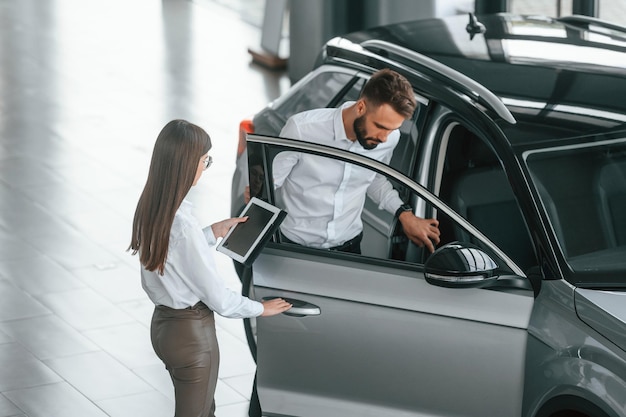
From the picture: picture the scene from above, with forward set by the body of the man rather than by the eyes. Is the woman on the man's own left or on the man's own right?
on the man's own right

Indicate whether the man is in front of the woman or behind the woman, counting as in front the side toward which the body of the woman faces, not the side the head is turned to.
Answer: in front

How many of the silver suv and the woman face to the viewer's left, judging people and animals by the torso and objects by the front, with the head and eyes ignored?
0

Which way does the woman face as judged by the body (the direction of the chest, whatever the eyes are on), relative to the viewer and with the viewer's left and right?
facing away from the viewer and to the right of the viewer

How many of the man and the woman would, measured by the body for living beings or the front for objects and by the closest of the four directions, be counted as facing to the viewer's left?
0
